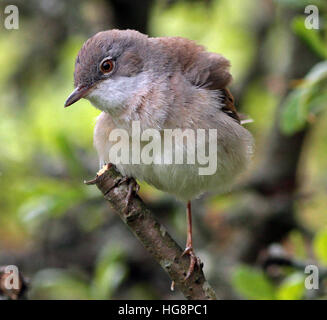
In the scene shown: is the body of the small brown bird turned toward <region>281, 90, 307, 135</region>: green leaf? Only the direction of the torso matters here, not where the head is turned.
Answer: no

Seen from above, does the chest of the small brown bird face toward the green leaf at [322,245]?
no

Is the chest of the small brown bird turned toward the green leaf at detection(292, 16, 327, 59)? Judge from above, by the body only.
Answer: no
